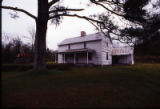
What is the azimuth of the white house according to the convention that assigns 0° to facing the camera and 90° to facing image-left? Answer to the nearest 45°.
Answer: approximately 45°
